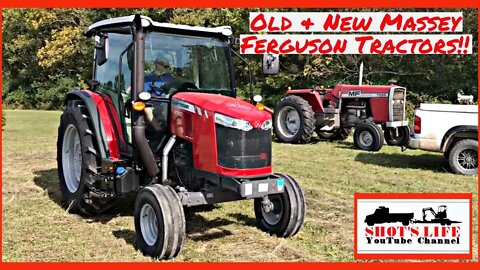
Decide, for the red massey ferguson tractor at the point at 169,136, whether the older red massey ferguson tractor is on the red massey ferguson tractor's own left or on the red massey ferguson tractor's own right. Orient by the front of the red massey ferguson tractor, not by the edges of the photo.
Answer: on the red massey ferguson tractor's own left

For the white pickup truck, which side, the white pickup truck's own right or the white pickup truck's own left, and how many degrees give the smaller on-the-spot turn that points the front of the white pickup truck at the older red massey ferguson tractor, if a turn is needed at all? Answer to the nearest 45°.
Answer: approximately 135° to the white pickup truck's own left

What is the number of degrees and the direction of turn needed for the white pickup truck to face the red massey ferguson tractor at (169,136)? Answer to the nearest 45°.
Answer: approximately 135° to its right

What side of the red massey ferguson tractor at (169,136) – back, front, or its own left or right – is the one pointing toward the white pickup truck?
left

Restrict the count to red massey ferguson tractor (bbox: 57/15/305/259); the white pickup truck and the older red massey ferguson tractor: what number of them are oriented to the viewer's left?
0

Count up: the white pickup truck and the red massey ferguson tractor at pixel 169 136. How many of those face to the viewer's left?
0

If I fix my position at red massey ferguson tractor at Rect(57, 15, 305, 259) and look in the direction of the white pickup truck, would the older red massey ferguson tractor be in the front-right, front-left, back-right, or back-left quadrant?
front-left

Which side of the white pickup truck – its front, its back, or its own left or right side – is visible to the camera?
right

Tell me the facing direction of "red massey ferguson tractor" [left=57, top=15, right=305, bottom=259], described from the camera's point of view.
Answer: facing the viewer and to the right of the viewer

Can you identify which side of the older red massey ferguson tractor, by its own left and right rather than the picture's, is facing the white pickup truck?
front

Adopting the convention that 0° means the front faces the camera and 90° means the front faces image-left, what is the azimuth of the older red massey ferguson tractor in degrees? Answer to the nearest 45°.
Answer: approximately 315°

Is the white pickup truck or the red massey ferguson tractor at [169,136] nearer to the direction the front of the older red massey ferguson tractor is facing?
the white pickup truck

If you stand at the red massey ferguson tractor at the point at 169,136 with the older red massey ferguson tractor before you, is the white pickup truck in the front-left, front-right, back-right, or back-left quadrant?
front-right
